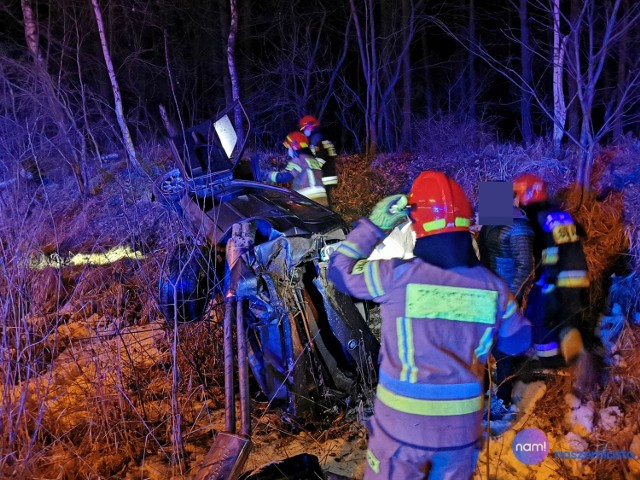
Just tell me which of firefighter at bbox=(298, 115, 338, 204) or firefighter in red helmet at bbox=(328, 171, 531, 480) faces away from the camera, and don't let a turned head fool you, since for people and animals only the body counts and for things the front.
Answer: the firefighter in red helmet

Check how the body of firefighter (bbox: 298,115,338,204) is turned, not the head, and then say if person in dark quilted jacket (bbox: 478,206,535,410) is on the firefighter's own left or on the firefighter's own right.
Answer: on the firefighter's own left

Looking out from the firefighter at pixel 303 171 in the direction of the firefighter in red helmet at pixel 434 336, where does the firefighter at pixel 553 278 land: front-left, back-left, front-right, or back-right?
front-left

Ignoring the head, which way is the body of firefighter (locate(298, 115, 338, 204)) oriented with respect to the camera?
to the viewer's left

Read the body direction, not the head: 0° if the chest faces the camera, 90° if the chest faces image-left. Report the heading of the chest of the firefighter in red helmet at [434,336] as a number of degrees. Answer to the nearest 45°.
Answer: approximately 180°

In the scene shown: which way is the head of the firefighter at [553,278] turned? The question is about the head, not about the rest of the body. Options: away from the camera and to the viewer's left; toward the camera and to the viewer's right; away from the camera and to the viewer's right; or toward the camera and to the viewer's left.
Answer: away from the camera and to the viewer's left

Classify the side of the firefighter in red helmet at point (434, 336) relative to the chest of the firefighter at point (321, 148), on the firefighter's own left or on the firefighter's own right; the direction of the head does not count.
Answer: on the firefighter's own left

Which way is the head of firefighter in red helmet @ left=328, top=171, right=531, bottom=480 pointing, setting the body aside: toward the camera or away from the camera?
away from the camera

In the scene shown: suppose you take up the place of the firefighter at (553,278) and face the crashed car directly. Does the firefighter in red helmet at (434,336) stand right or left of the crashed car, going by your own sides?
left

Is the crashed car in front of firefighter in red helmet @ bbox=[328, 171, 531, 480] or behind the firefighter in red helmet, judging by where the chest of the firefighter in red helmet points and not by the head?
in front

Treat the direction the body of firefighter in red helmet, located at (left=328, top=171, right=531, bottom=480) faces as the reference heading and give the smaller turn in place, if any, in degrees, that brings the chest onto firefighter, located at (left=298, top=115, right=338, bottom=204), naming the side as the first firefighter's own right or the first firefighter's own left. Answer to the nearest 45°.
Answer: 0° — they already face them
